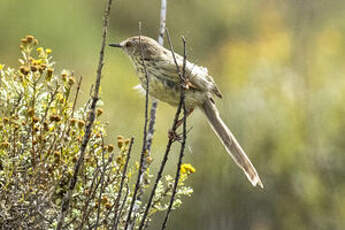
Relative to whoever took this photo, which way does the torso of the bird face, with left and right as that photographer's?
facing to the left of the viewer
